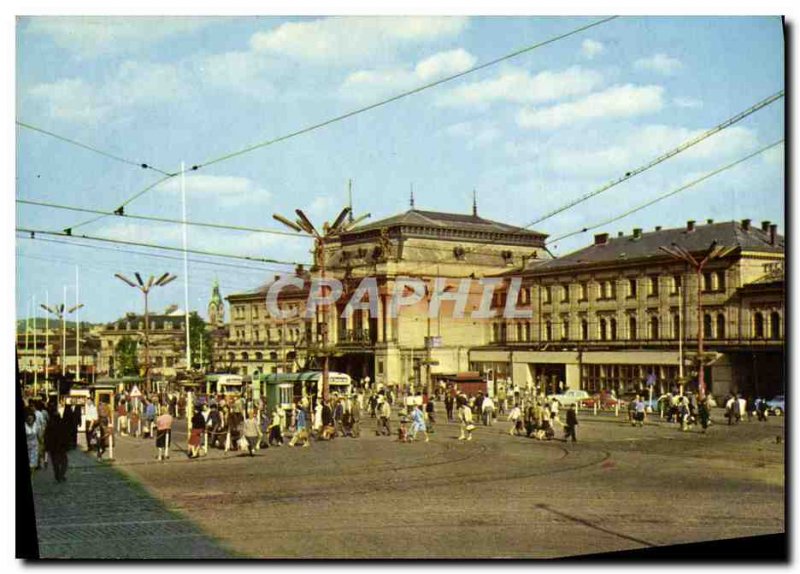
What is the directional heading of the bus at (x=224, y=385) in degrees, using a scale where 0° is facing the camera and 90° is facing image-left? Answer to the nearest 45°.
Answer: approximately 315°

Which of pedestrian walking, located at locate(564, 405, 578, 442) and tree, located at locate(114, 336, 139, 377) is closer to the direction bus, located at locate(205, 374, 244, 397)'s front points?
the pedestrian walking

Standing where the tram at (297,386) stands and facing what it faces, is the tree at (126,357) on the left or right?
on its right

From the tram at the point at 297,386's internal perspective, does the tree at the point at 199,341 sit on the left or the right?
on its right

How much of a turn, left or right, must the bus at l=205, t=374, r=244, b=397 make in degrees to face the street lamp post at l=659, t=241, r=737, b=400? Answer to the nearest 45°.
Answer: approximately 45° to its left
